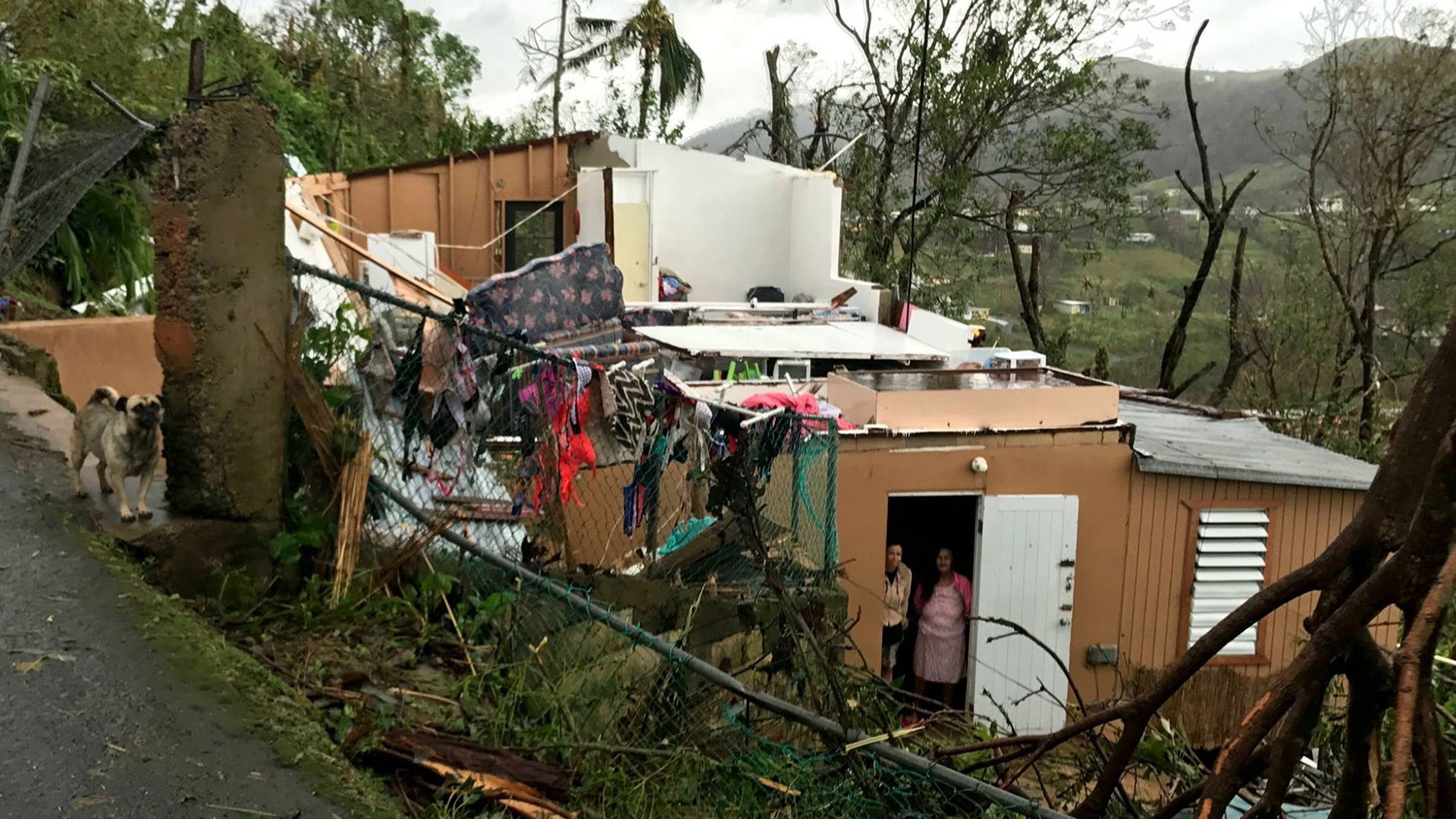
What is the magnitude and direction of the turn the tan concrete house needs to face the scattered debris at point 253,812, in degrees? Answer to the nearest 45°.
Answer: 0° — it already faces it

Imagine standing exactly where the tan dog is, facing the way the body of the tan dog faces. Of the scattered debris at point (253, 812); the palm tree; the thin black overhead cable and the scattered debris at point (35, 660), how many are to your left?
2

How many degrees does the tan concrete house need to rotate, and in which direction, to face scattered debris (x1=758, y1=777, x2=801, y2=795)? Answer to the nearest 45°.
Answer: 0° — it already faces it

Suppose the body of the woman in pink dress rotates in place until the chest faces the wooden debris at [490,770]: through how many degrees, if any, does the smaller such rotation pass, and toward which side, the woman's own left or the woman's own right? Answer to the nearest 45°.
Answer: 0° — they already face it

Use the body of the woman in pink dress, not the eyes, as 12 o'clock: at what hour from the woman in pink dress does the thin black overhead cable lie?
The thin black overhead cable is roughly at 6 o'clock from the woman in pink dress.

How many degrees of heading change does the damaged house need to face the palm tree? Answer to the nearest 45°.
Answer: approximately 180°

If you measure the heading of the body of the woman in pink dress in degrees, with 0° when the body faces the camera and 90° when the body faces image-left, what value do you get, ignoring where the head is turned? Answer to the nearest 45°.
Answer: approximately 0°
